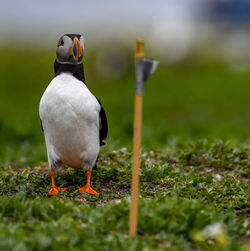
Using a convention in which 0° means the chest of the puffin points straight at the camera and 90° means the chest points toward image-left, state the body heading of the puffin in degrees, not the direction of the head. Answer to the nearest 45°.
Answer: approximately 0°
